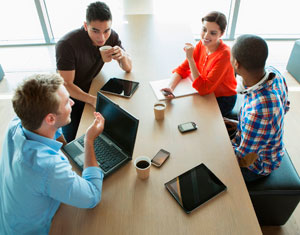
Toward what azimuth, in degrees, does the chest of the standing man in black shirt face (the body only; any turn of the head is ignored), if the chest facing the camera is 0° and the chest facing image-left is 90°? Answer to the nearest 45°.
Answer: approximately 315°

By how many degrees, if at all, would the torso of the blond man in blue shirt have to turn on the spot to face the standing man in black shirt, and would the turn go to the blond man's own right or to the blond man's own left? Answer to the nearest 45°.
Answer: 0° — they already face them

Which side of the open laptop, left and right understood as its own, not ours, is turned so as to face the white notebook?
back

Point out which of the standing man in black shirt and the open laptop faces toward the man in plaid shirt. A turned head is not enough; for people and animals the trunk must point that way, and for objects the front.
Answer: the standing man in black shirt

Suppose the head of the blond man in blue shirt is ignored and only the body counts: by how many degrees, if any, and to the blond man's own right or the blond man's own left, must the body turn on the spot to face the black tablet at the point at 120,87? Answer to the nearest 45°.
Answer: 0° — they already face it

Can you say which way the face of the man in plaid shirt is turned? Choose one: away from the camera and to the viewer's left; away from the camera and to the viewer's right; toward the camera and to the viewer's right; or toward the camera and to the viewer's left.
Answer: away from the camera and to the viewer's left

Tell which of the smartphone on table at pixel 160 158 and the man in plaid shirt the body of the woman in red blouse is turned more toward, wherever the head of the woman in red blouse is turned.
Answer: the smartphone on table

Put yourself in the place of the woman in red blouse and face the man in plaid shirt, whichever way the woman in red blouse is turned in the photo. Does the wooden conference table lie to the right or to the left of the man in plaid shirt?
right

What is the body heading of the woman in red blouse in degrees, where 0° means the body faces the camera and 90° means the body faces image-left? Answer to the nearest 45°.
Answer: approximately 45°

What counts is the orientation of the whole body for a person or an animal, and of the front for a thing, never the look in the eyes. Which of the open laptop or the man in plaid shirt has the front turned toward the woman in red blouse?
the man in plaid shirt

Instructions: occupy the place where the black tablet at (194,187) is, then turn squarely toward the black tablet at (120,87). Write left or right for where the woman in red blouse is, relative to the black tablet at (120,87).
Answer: right

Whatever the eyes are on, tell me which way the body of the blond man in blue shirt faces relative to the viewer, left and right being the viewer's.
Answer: facing away from the viewer and to the right of the viewer
